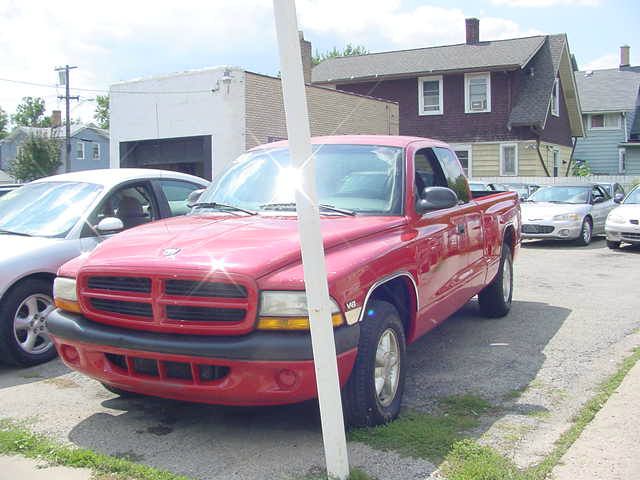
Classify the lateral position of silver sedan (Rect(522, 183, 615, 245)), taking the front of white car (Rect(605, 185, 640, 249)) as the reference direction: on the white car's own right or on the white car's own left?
on the white car's own right

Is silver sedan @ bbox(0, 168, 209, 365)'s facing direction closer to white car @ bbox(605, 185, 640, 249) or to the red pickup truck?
the red pickup truck

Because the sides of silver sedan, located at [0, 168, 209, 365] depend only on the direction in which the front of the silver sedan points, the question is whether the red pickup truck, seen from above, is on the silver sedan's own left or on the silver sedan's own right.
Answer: on the silver sedan's own left

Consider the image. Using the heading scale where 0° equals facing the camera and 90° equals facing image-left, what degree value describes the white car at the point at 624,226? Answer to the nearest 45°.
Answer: approximately 45°

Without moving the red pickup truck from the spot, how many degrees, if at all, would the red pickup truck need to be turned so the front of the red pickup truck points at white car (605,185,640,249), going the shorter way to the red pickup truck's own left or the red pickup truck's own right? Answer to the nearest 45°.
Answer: approximately 180°

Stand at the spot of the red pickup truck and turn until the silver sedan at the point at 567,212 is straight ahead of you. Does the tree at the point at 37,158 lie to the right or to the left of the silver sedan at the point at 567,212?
left
